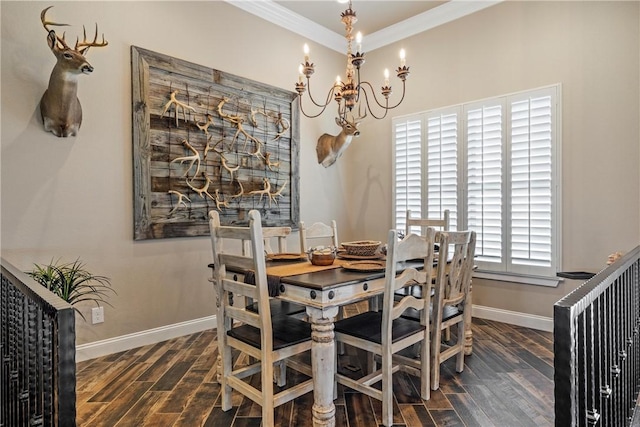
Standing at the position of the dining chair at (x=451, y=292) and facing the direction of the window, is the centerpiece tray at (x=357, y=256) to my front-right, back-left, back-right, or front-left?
back-left

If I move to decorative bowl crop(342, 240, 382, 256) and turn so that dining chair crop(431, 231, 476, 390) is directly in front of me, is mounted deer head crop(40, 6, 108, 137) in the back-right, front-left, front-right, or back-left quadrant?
back-right

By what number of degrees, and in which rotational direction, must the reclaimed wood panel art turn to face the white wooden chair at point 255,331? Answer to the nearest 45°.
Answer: approximately 45° to its right

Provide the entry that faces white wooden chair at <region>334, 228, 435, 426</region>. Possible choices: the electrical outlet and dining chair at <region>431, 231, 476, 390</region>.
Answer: the electrical outlet

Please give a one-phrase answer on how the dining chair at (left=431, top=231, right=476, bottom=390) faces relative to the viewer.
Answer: facing away from the viewer and to the left of the viewer

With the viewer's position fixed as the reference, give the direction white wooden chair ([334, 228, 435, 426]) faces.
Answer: facing away from the viewer and to the left of the viewer

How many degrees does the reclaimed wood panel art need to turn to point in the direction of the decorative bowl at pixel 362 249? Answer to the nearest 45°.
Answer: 0° — it already faces it

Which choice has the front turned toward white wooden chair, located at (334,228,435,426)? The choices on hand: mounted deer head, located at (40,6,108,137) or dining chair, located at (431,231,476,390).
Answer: the mounted deer head
